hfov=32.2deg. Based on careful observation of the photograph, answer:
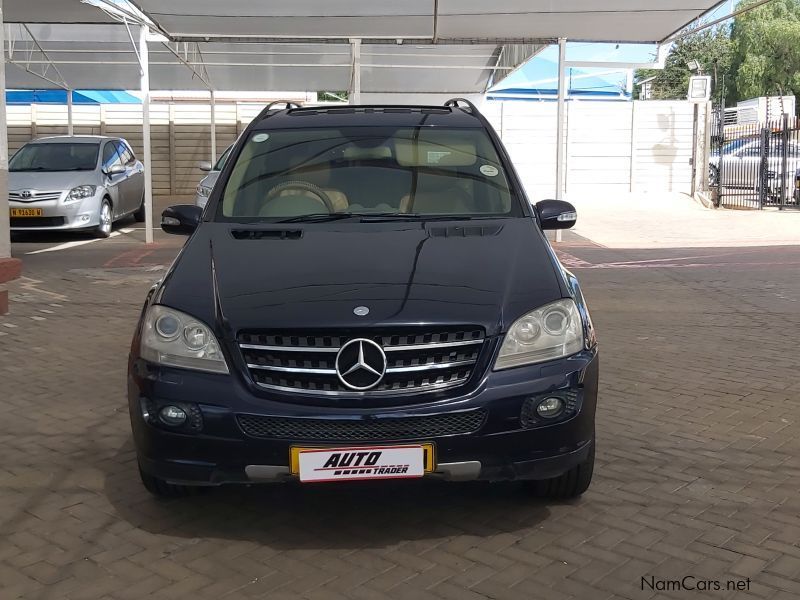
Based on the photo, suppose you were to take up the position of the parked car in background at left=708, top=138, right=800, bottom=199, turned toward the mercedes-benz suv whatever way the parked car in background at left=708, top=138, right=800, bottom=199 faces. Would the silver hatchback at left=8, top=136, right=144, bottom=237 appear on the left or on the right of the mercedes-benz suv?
right

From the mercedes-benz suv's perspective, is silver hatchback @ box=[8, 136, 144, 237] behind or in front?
behind

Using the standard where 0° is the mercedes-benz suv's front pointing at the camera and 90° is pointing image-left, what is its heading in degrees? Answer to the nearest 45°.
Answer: approximately 0°

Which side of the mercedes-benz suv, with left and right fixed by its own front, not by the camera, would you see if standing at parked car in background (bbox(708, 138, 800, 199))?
back

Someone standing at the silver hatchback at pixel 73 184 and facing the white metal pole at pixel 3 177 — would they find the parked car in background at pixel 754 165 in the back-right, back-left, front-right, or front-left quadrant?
back-left

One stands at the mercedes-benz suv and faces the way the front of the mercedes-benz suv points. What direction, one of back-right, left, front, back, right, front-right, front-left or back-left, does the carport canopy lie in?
back
